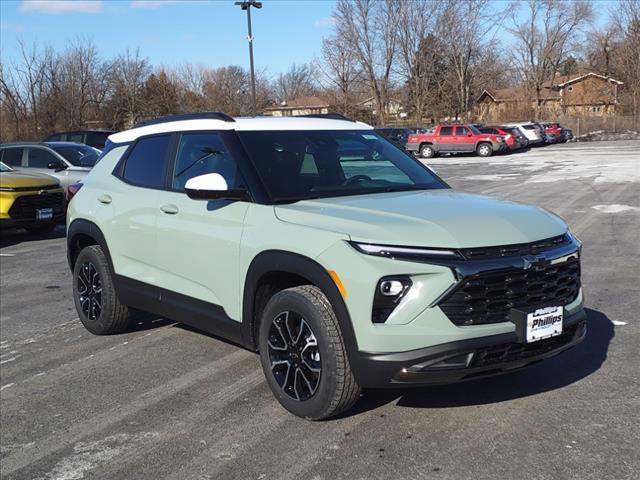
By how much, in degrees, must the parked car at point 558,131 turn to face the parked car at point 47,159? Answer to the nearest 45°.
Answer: approximately 45° to its right

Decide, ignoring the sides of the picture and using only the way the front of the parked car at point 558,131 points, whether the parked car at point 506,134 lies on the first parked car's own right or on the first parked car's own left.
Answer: on the first parked car's own right

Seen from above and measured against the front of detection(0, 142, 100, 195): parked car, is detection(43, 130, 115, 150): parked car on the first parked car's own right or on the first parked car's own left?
on the first parked car's own left

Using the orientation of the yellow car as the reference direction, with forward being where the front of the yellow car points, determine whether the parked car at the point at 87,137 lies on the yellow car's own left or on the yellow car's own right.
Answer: on the yellow car's own left

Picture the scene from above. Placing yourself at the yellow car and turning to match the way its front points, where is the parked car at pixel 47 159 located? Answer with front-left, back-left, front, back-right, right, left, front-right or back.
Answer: back-left

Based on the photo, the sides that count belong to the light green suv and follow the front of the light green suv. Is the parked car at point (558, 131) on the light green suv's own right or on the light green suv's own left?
on the light green suv's own left

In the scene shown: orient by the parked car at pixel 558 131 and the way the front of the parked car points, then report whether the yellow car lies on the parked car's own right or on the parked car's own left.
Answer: on the parked car's own right
